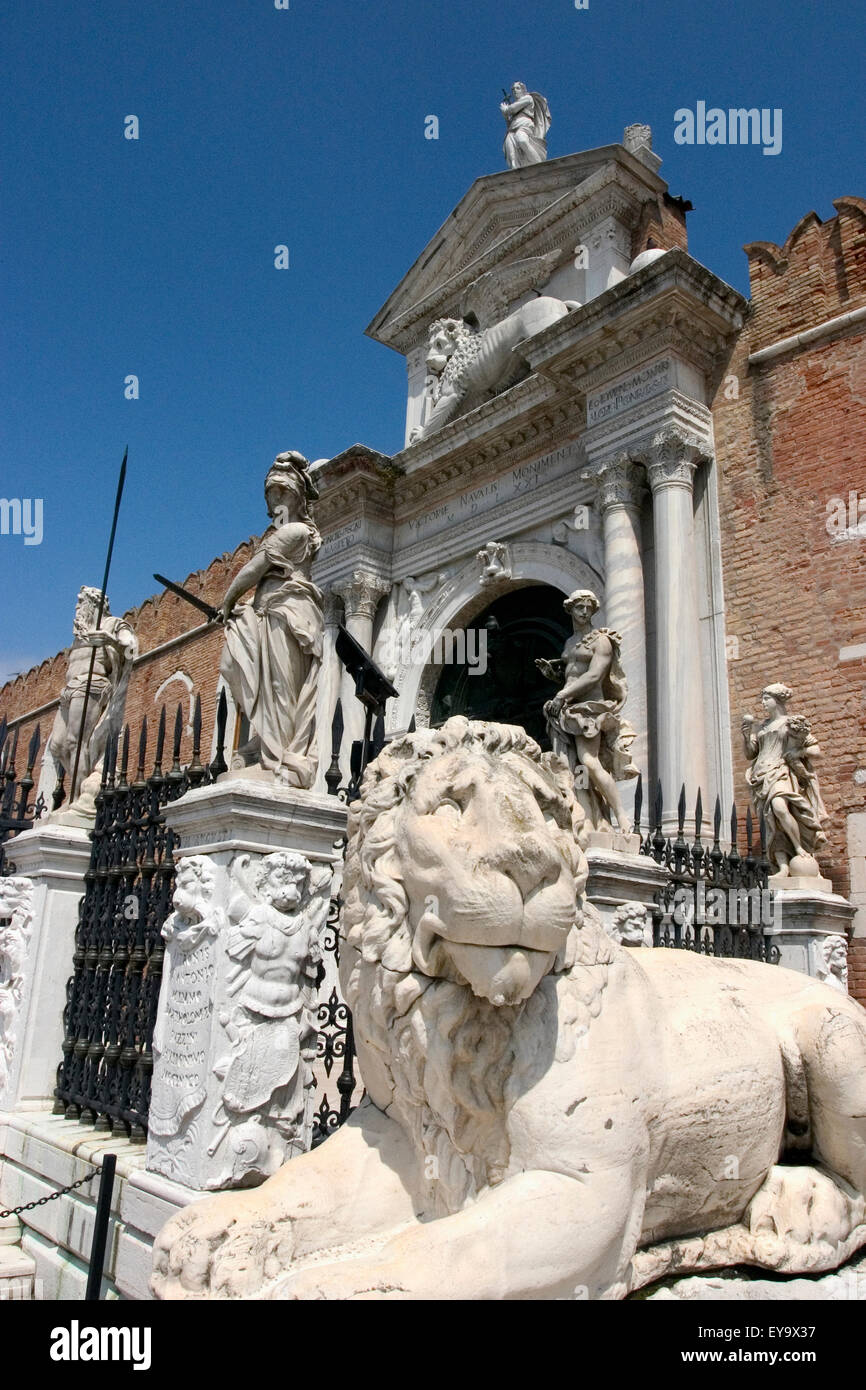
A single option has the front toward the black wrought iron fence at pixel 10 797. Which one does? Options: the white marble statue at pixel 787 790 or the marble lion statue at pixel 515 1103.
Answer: the white marble statue

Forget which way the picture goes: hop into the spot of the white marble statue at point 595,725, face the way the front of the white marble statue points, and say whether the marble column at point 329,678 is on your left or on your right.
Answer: on your right

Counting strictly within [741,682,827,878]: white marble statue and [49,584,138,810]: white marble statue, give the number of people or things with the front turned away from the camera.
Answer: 0

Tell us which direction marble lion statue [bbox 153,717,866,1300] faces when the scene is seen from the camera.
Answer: facing the viewer and to the left of the viewer

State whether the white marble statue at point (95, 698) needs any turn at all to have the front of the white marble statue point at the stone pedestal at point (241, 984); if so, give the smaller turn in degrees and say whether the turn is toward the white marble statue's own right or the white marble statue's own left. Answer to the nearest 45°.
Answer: approximately 45° to the white marble statue's own left

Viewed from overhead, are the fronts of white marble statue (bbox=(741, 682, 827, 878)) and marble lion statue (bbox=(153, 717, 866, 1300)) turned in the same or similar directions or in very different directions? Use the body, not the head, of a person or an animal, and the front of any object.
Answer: same or similar directions

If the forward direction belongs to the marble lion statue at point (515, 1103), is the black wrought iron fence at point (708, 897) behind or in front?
behind

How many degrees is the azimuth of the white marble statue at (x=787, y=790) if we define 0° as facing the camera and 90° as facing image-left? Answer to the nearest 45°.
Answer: approximately 45°

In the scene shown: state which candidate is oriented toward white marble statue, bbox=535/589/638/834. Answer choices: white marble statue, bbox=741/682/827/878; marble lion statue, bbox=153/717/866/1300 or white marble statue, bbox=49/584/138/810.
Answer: white marble statue, bbox=741/682/827/878

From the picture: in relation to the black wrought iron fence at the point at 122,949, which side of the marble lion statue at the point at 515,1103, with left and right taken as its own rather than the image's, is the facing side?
right

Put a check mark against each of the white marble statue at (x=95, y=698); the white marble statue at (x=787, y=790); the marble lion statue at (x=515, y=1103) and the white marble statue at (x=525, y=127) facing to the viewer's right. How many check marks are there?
0

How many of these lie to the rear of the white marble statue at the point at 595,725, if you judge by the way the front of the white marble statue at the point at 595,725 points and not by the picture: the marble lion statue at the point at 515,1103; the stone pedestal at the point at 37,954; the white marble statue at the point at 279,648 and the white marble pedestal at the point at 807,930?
1

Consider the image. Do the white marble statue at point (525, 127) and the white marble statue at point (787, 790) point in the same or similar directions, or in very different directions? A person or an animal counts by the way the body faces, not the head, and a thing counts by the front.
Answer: same or similar directions

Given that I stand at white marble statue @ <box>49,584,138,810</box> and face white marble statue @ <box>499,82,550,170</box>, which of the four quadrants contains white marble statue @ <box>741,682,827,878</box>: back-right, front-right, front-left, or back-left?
front-right
